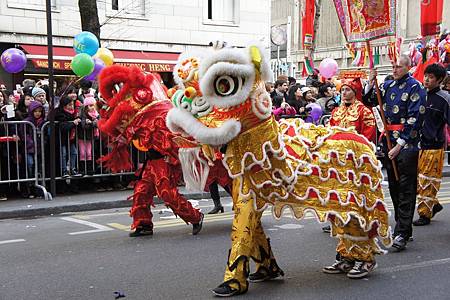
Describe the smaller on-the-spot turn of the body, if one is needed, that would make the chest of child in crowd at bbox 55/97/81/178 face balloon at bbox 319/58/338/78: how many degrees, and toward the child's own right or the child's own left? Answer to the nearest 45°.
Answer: approximately 90° to the child's own left

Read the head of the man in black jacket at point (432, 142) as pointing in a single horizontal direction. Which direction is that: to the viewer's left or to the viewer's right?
to the viewer's left

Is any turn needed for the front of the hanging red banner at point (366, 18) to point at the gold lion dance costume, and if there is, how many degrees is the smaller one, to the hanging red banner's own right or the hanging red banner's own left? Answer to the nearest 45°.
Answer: approximately 45° to the hanging red banner's own right

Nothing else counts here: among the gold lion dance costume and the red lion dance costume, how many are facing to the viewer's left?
2

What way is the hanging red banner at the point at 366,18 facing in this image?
toward the camera

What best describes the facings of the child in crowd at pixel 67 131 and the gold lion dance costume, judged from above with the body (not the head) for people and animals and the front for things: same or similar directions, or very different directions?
very different directions

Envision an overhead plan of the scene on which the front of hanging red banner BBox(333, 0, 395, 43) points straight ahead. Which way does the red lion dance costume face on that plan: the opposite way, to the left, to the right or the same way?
to the right

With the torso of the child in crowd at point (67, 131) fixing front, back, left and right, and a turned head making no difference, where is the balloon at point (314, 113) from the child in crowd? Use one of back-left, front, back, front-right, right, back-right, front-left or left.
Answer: front-left

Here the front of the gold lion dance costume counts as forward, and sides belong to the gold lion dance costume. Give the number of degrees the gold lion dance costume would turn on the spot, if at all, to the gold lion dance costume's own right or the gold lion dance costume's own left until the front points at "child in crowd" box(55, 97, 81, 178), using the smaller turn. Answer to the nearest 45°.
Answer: approximately 45° to the gold lion dance costume's own right

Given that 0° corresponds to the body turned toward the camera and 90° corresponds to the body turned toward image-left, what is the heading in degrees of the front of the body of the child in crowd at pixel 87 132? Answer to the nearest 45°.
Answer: approximately 315°

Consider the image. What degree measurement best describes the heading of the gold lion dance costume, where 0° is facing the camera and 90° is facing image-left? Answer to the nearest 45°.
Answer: approximately 90°

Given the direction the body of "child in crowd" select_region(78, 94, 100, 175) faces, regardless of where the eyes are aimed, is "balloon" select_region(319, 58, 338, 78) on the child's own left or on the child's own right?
on the child's own left

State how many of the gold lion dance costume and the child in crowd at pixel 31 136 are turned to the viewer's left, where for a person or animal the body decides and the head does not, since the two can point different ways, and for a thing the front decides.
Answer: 1

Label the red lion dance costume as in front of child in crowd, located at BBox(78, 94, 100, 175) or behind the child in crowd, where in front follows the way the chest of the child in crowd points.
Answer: in front
